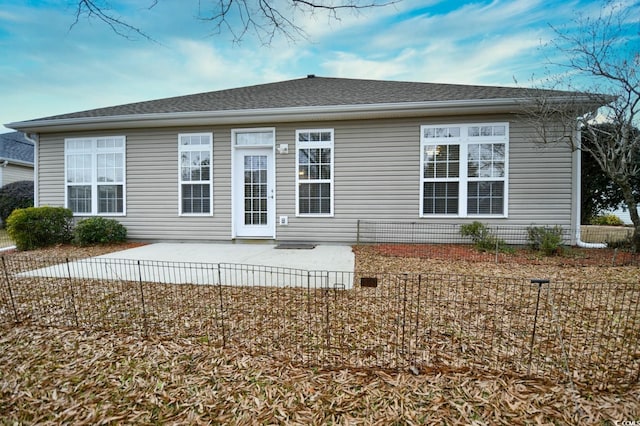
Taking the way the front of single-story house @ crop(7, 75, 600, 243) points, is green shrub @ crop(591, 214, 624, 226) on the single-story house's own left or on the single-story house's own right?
on the single-story house's own left

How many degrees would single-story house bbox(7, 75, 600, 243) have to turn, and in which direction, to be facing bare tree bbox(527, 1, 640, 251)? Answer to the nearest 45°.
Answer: approximately 90° to its left

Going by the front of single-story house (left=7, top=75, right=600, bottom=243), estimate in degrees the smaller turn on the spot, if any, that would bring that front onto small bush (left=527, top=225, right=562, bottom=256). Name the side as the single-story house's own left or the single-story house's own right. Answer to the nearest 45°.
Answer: approximately 90° to the single-story house's own left

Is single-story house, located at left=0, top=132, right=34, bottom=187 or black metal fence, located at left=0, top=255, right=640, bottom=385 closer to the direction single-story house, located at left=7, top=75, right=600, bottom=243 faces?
the black metal fence

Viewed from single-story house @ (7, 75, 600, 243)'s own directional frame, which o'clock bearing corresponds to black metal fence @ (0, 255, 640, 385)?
The black metal fence is roughly at 12 o'clock from the single-story house.

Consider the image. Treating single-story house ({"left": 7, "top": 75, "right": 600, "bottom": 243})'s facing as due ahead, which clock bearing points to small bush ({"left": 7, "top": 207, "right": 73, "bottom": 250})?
The small bush is roughly at 3 o'clock from the single-story house.

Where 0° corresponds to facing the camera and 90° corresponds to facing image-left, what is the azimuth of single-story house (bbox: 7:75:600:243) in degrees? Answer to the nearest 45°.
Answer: approximately 0°

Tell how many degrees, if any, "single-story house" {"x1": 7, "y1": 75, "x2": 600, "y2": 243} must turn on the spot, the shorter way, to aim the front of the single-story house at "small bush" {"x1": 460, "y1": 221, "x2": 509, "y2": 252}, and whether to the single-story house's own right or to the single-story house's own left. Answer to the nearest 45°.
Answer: approximately 90° to the single-story house's own left

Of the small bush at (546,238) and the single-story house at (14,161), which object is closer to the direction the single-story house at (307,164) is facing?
the small bush

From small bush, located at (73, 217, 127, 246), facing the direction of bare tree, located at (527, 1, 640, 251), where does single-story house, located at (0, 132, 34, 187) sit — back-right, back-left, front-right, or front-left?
back-left
